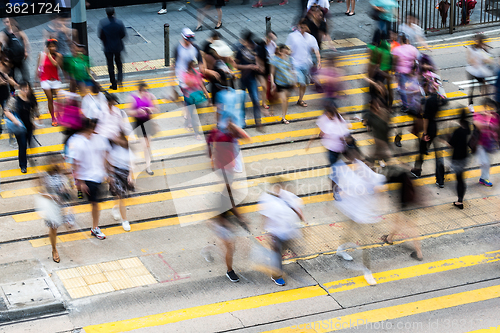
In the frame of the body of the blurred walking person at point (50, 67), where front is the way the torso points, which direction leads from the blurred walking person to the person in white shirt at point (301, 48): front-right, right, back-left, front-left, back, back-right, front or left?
left

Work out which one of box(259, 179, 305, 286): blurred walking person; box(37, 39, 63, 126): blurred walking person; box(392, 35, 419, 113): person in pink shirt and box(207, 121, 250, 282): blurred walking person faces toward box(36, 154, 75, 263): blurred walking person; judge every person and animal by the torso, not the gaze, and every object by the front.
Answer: box(37, 39, 63, 126): blurred walking person
